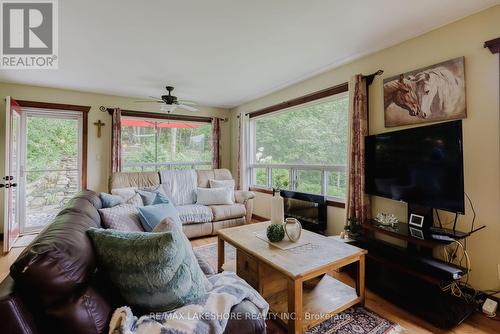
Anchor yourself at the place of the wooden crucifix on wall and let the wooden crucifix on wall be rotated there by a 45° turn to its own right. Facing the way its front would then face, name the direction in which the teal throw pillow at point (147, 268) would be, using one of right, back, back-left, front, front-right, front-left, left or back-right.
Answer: front-left

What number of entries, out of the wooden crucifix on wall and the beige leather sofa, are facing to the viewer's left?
0

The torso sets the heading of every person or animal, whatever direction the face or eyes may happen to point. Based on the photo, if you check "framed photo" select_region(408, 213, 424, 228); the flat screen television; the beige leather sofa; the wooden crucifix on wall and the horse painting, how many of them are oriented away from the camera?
0

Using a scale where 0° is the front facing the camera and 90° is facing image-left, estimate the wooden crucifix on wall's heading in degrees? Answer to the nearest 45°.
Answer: approximately 0°

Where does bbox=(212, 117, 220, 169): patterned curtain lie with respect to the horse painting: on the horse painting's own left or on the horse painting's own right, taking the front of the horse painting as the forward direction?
on the horse painting's own right

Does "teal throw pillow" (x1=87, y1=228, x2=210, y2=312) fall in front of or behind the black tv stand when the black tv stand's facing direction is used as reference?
in front

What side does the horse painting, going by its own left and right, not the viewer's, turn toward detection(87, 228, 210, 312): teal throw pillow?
front

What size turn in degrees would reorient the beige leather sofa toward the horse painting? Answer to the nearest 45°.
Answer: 0° — it already faces it

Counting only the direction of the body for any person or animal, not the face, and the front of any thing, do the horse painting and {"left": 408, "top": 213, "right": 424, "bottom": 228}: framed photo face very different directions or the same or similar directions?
same or similar directions

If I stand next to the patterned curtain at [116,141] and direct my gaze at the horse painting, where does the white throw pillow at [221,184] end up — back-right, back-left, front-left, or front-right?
front-left

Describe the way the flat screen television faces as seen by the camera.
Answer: facing the viewer and to the left of the viewer

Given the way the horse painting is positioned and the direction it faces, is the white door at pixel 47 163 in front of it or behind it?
in front

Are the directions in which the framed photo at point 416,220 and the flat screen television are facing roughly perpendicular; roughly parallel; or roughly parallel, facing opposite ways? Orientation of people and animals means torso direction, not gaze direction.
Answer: roughly parallel
